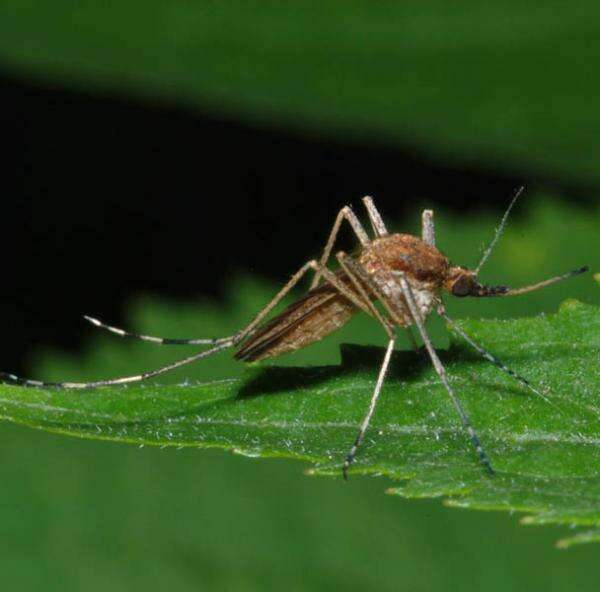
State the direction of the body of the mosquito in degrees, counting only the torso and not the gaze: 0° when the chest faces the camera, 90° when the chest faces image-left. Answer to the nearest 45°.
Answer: approximately 270°
